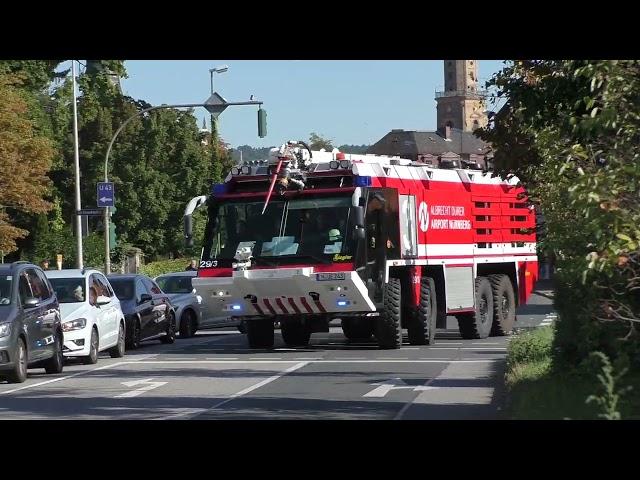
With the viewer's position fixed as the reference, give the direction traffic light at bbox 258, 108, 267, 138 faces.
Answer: facing away from the viewer

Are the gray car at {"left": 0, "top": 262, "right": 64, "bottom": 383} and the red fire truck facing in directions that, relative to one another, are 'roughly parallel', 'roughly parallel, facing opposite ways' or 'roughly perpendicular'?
roughly parallel

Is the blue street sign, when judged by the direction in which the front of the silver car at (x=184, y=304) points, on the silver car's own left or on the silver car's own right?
on the silver car's own right

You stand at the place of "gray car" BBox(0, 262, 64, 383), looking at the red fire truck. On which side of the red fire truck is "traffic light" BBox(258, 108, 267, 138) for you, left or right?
left

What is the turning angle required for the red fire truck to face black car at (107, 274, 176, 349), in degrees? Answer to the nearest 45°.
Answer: approximately 90° to its right

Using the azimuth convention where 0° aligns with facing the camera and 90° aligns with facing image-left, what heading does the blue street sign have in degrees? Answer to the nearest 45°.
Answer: approximately 0°

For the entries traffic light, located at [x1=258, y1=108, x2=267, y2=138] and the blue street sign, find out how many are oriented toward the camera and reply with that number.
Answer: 1

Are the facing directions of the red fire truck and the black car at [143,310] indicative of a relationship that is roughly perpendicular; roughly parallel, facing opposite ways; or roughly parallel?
roughly parallel

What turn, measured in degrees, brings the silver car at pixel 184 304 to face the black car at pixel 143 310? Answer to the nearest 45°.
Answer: approximately 45° to its left

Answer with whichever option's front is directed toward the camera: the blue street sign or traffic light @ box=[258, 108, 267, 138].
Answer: the blue street sign

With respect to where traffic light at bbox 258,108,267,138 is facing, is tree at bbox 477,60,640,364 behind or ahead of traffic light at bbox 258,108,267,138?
behind

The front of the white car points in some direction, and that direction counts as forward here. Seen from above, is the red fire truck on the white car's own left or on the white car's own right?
on the white car's own left

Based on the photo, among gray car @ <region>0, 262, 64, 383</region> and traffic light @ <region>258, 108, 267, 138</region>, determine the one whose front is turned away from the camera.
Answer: the traffic light

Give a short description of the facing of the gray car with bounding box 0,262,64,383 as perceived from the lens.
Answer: facing the viewer and to the left of the viewer
